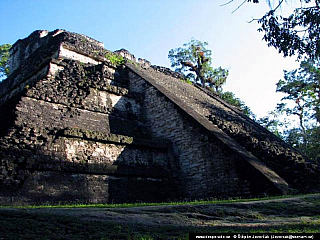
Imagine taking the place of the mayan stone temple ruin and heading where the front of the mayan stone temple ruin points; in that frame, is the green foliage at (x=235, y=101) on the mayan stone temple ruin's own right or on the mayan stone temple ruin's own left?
on the mayan stone temple ruin's own left

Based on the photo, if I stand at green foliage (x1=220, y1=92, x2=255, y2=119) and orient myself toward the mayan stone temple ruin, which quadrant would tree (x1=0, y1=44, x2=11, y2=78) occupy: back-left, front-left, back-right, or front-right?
front-right

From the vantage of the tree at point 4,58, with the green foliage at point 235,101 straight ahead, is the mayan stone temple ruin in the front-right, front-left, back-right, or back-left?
front-right

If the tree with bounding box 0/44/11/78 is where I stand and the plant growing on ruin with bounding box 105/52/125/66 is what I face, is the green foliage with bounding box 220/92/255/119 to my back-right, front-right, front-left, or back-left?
front-left
